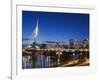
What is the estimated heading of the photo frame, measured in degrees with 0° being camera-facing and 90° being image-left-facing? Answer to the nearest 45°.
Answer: approximately 315°
